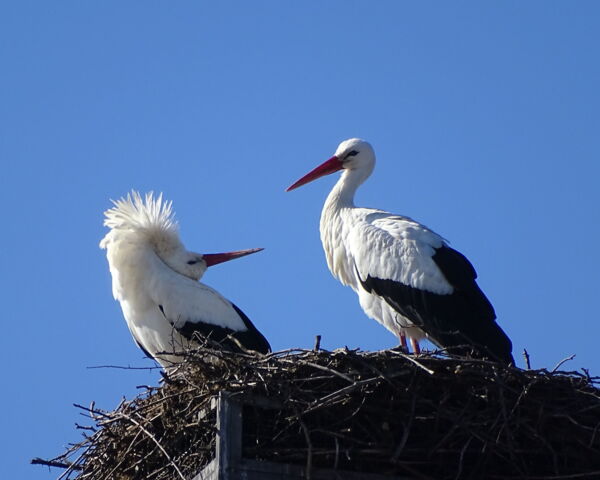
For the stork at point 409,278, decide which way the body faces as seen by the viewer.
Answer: to the viewer's left

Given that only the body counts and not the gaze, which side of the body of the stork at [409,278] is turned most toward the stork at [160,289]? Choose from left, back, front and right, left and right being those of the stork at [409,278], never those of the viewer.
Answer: front

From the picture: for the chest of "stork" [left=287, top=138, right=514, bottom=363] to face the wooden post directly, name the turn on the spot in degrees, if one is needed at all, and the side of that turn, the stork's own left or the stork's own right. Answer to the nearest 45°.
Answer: approximately 45° to the stork's own left
